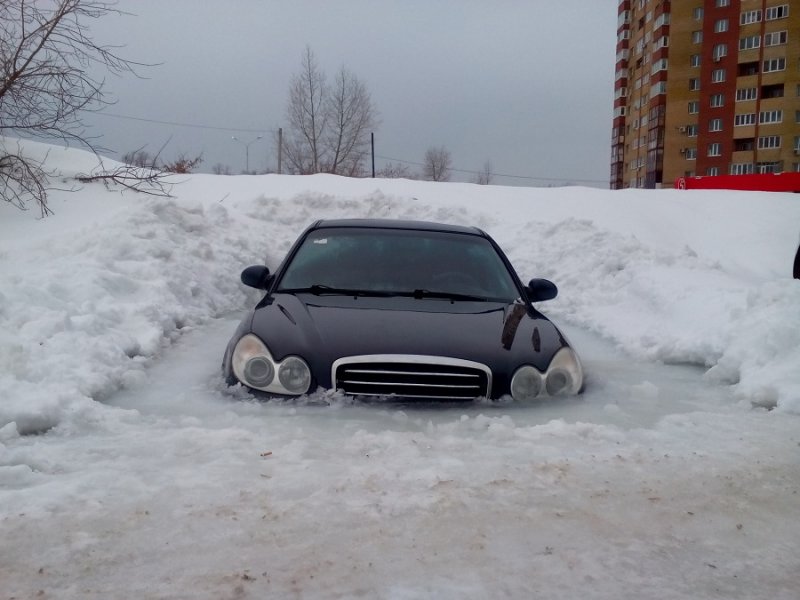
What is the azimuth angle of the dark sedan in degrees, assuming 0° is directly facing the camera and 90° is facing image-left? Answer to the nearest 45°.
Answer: approximately 0°

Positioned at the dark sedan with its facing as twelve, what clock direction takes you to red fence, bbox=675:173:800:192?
The red fence is roughly at 7 o'clock from the dark sedan.
